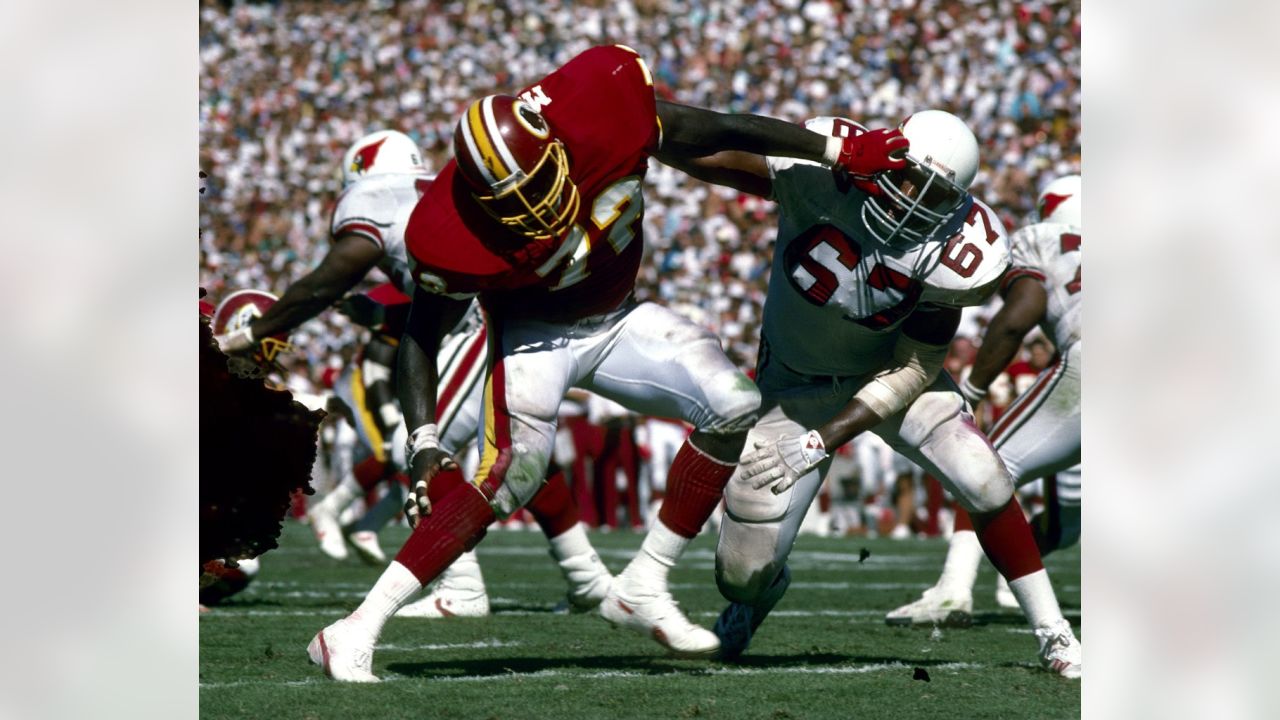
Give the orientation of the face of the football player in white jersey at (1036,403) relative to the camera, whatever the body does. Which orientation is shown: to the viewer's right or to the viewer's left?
to the viewer's left

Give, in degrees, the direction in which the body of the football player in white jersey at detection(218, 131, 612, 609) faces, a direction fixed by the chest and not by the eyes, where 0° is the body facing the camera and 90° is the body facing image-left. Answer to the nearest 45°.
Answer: approximately 90°

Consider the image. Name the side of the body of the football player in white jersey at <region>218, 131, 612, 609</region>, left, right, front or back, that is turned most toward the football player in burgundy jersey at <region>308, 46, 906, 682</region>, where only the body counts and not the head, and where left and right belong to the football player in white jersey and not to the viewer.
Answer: left

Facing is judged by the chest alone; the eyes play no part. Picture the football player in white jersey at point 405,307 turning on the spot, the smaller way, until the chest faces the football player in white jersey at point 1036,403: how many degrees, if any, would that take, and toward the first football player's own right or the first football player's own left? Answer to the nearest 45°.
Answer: approximately 180°

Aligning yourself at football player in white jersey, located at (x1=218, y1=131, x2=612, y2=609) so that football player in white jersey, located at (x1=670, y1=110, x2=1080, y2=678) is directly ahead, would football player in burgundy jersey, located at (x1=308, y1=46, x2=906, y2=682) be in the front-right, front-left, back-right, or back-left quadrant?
front-right

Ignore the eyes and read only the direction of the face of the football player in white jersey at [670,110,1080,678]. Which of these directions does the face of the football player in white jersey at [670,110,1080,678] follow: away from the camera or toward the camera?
toward the camera

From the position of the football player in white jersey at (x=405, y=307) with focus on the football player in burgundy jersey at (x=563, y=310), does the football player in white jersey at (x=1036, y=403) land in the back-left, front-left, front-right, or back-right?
front-left

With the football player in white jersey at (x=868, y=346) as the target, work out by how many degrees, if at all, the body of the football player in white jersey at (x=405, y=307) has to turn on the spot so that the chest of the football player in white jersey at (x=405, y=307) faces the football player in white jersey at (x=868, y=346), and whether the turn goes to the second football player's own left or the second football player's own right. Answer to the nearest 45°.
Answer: approximately 135° to the second football player's own left

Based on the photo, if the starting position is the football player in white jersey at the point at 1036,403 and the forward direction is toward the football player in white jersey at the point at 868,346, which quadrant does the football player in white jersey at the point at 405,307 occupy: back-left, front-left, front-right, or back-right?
front-right
